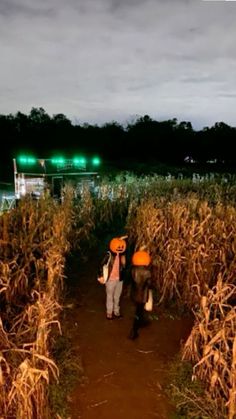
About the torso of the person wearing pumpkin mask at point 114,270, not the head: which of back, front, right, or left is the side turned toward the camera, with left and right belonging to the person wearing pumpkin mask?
front

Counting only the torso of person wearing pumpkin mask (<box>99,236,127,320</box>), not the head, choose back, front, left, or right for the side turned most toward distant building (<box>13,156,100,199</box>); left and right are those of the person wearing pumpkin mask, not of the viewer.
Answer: back
